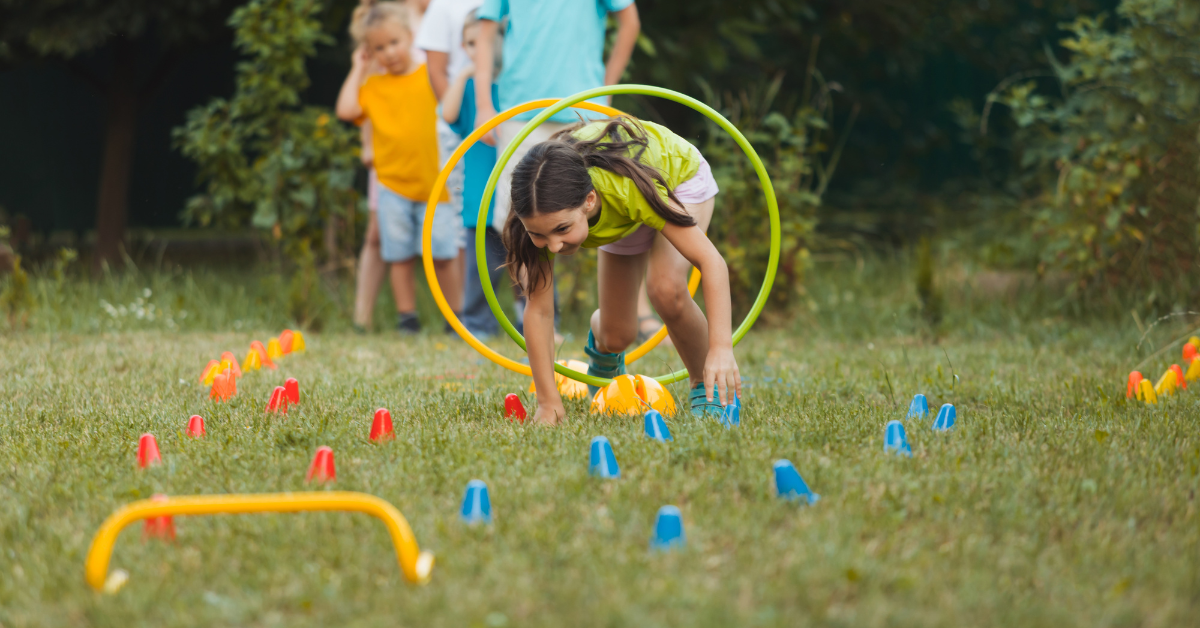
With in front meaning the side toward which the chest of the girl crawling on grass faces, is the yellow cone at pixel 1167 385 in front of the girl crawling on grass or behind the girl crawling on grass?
behind

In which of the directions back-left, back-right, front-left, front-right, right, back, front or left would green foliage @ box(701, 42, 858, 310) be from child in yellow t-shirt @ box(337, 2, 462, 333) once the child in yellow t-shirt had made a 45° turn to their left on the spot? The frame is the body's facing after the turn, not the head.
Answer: front-left

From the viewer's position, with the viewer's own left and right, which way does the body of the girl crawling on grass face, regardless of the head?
facing the viewer and to the left of the viewer

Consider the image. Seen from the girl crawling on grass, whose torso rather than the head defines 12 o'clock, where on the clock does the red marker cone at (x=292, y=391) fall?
The red marker cone is roughly at 2 o'clock from the girl crawling on grass.

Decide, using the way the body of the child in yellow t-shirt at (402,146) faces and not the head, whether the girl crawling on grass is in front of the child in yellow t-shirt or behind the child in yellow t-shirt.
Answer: in front

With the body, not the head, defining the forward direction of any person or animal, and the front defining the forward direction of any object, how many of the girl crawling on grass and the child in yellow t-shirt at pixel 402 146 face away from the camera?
0

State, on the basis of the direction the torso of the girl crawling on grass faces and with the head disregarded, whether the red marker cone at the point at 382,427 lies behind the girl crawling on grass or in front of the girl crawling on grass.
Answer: in front

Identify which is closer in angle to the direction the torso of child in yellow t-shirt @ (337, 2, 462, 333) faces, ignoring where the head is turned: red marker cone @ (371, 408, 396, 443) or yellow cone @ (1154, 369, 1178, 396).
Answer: the red marker cone

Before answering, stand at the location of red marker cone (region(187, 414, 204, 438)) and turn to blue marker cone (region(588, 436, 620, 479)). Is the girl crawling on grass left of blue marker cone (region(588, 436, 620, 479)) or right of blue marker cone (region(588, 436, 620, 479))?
left

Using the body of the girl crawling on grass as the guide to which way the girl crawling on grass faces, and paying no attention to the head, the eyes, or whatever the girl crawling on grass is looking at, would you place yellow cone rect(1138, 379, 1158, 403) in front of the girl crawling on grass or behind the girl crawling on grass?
behind

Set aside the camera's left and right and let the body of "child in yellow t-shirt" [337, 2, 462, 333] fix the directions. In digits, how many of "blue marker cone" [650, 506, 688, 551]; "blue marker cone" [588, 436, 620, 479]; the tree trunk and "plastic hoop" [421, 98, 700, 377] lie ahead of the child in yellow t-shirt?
3
